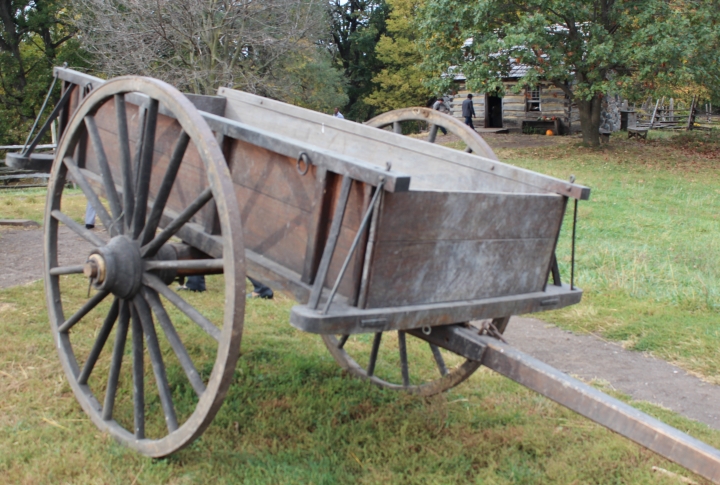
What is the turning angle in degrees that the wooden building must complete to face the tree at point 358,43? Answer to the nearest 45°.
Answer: approximately 135° to its right

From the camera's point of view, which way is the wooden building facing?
toward the camera

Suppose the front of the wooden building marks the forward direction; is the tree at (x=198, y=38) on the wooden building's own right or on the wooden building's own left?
on the wooden building's own right

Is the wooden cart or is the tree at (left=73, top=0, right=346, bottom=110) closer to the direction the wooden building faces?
the wooden cart

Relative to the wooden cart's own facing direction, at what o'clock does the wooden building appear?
The wooden building is roughly at 8 o'clock from the wooden cart.

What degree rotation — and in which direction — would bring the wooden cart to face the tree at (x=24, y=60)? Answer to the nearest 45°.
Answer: approximately 180°

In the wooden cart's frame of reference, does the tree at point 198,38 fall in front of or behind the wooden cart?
behind

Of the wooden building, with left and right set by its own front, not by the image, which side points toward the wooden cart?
front

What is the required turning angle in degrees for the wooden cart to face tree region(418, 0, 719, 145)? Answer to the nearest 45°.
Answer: approximately 135° to its left

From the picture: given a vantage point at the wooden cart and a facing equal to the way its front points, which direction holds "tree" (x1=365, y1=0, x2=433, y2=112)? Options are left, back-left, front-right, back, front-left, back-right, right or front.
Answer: back-left

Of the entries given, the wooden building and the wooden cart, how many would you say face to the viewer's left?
0
